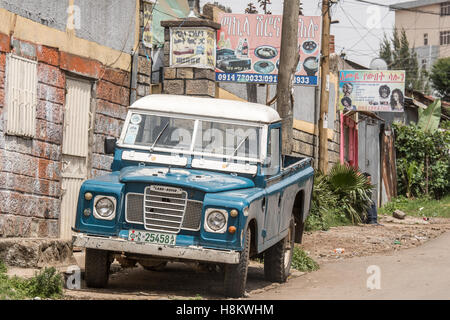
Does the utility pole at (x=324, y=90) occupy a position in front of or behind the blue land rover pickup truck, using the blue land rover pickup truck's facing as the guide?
behind

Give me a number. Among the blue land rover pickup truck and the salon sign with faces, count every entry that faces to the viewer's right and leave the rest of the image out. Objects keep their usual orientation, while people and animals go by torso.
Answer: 0

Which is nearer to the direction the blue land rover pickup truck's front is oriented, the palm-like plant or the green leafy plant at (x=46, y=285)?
the green leafy plant

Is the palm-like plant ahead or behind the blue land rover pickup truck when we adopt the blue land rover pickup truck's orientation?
behind

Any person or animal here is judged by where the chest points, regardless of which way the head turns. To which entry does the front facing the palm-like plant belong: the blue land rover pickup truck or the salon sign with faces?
the salon sign with faces

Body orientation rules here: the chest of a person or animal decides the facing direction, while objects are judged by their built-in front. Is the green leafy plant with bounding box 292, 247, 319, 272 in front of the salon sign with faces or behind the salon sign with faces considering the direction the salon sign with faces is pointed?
in front

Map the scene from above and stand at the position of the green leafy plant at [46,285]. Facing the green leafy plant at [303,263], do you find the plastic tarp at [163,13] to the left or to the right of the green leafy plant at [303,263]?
left

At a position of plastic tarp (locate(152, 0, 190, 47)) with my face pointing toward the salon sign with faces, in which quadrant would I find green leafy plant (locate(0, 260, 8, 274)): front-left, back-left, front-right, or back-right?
back-right

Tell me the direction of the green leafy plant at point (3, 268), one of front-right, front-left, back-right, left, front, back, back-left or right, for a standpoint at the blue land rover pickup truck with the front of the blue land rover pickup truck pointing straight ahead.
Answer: front-right

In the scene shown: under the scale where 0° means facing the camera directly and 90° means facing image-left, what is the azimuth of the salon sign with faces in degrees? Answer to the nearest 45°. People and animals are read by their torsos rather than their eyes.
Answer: approximately 0°

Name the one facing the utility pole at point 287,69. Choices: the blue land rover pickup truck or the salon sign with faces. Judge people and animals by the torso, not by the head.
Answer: the salon sign with faces
